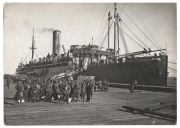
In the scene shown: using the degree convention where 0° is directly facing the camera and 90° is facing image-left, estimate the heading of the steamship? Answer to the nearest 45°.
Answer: approximately 315°

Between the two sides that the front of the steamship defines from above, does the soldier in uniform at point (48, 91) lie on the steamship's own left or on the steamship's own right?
on the steamship's own right
